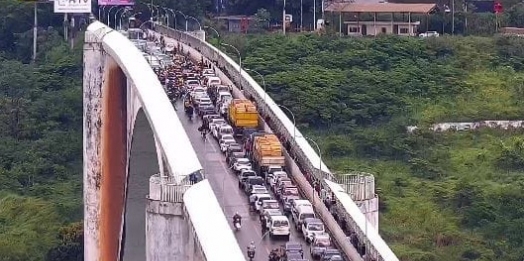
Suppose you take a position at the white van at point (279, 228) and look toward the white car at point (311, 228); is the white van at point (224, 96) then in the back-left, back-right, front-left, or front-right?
back-left

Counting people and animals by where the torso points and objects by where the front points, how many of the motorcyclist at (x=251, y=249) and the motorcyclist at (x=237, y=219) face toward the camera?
2

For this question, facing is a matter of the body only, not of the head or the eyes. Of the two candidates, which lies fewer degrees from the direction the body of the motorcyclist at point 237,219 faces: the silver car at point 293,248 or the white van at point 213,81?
the silver car

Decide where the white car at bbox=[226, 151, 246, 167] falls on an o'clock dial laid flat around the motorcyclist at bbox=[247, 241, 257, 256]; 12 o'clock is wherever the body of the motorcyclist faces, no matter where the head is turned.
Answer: The white car is roughly at 6 o'clock from the motorcyclist.

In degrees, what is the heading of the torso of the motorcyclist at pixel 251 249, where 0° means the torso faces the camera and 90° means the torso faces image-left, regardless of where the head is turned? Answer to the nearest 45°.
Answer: approximately 0°

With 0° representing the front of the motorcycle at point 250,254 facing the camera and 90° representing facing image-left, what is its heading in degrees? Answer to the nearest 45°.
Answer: approximately 0°
